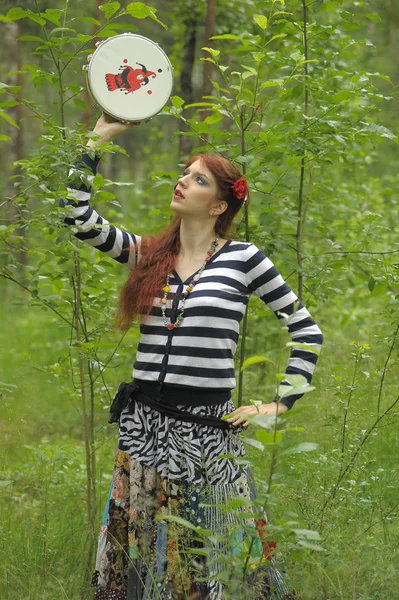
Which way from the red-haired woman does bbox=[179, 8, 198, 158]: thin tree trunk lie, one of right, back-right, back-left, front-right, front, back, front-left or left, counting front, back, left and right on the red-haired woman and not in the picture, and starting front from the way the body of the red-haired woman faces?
back-right

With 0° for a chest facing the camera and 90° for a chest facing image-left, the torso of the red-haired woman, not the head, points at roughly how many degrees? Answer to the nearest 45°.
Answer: approximately 45°
